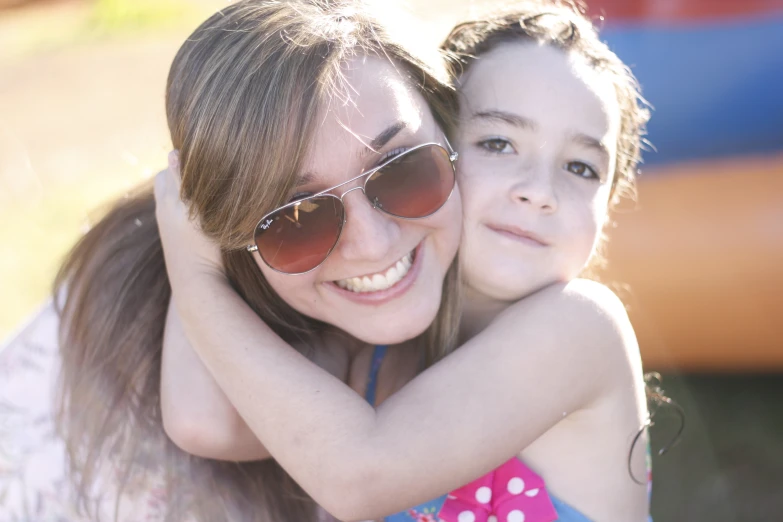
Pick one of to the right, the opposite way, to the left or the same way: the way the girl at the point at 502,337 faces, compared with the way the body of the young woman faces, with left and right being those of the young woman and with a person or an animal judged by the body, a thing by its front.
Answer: to the right

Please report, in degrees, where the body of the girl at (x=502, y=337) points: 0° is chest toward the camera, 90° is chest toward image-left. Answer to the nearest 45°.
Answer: approximately 45°

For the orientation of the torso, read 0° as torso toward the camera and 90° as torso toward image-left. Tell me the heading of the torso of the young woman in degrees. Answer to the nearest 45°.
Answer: approximately 315°
